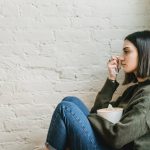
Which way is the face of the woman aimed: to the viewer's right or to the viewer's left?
to the viewer's left

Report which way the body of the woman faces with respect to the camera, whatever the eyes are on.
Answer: to the viewer's left
